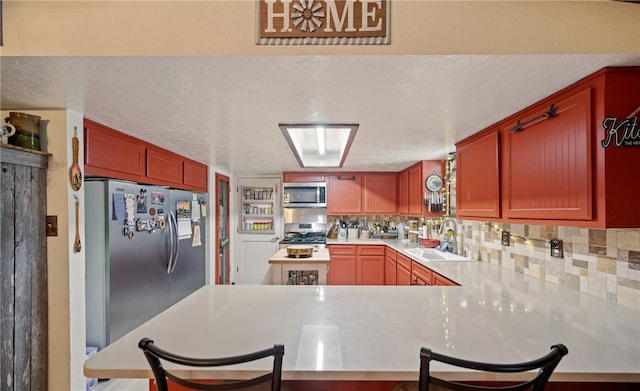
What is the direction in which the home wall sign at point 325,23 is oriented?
toward the camera

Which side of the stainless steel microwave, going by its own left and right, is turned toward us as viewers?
front

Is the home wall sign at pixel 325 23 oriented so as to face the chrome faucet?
no

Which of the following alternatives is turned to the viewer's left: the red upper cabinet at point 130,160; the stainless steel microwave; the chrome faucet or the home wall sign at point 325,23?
the chrome faucet

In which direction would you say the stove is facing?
toward the camera

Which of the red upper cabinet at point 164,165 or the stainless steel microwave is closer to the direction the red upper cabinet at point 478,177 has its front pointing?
the red upper cabinet

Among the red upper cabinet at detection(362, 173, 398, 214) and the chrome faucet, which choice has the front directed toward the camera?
the red upper cabinet

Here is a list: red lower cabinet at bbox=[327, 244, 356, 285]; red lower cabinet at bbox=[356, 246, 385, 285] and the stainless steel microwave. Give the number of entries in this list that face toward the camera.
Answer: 3
